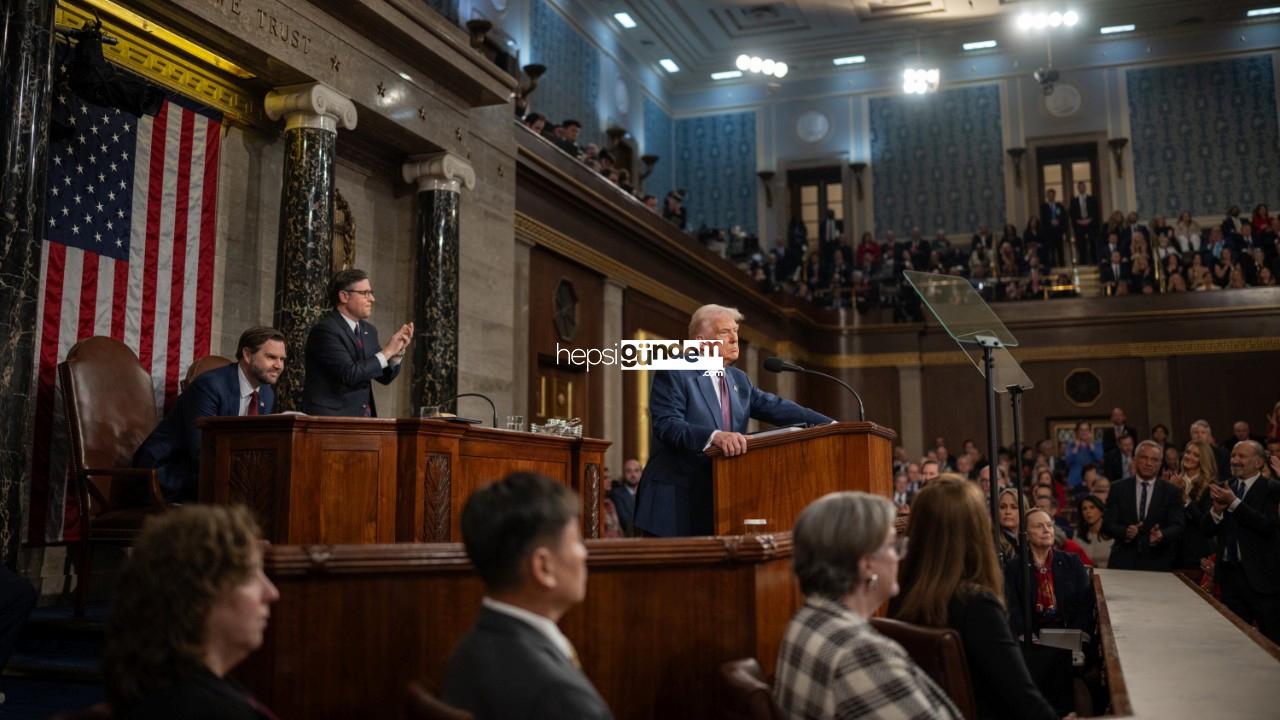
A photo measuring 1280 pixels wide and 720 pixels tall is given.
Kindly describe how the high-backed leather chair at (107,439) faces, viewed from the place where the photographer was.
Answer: facing to the right of the viewer

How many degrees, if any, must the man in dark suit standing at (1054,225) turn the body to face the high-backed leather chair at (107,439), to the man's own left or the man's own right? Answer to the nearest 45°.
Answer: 0° — they already face it

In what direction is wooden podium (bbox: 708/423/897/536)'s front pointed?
to the viewer's right

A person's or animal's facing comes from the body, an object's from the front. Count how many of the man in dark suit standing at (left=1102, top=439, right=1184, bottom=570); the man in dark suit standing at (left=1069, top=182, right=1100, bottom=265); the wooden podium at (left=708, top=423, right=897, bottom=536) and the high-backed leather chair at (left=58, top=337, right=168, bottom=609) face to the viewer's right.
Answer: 2

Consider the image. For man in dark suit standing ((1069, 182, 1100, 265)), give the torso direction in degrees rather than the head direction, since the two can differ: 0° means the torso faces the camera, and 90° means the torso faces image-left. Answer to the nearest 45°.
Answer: approximately 0°

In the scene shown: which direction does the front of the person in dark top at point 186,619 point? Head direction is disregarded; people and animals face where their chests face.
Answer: to the viewer's right

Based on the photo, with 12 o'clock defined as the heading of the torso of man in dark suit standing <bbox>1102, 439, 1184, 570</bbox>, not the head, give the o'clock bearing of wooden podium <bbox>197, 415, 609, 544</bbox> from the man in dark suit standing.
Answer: The wooden podium is roughly at 1 o'clock from the man in dark suit standing.

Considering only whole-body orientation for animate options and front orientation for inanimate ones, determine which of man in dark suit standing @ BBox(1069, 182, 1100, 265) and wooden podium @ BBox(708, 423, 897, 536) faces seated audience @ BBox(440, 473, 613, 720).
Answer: the man in dark suit standing

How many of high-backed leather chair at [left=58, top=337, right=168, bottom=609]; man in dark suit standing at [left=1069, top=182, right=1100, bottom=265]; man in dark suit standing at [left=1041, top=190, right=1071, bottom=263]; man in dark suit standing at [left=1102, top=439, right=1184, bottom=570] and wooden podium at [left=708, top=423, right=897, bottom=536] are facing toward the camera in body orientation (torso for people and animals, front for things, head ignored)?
3

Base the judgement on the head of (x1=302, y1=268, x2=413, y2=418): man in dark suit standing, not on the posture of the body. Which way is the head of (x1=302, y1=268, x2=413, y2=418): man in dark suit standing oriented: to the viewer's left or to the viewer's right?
to the viewer's right
